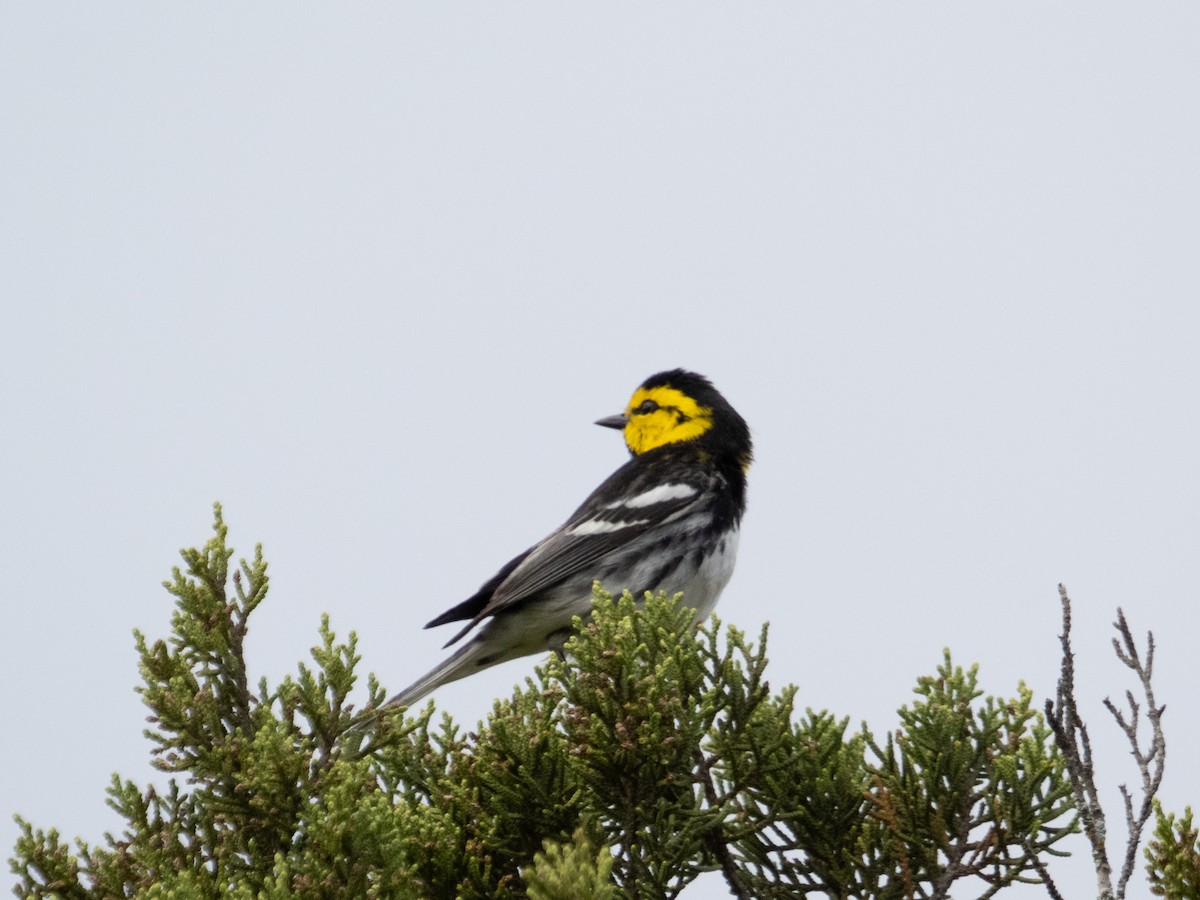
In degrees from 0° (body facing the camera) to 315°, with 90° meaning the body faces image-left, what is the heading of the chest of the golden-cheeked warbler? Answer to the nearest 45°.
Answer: approximately 270°
